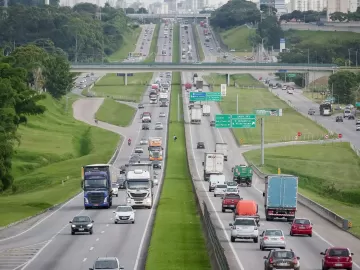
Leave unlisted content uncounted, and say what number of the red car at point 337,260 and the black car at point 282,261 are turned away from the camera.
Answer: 2

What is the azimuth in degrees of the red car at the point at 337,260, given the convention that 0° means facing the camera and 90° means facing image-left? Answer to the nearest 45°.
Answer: approximately 180°

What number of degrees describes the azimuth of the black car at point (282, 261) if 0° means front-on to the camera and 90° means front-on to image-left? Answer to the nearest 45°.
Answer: approximately 180°

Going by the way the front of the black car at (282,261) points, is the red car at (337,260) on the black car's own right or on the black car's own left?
on the black car's own right

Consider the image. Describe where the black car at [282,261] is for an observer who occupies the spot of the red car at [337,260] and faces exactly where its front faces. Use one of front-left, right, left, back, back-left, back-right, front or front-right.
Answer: back-left
